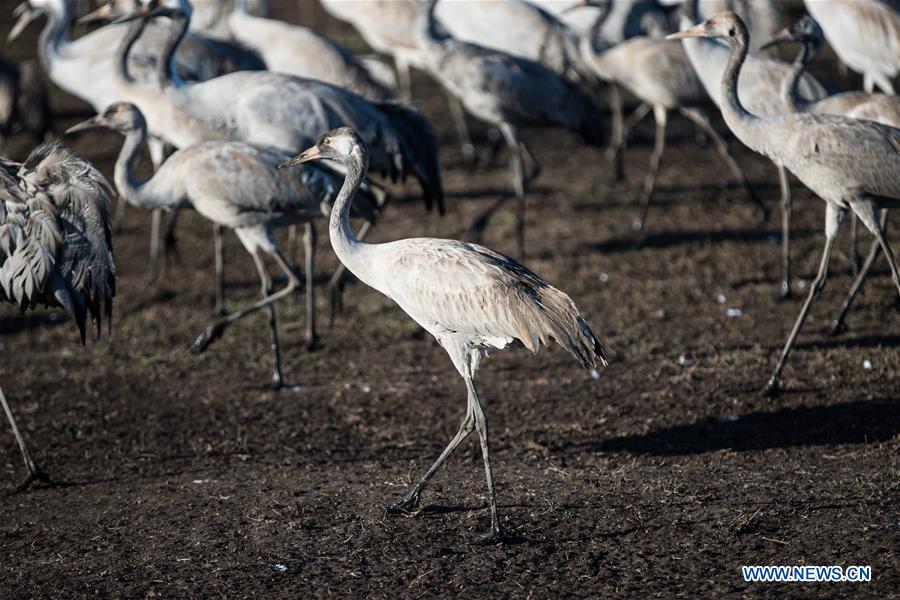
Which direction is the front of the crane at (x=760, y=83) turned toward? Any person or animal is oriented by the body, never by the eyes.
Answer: to the viewer's left

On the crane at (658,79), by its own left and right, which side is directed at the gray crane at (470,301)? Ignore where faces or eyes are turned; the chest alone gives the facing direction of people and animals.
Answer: left

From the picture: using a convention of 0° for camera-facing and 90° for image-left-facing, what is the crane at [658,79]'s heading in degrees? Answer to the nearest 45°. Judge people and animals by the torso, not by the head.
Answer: approximately 90°

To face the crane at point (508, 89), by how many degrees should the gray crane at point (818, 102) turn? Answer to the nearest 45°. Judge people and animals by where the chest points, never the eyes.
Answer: approximately 45° to its right

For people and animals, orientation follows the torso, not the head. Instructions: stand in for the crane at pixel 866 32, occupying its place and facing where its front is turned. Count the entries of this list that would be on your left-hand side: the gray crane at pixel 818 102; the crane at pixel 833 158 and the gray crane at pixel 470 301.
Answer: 3

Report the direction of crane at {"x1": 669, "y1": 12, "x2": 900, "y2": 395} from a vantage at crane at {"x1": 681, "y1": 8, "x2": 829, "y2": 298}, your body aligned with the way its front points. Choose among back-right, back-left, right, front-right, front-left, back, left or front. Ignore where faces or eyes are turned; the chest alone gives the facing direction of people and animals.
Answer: left

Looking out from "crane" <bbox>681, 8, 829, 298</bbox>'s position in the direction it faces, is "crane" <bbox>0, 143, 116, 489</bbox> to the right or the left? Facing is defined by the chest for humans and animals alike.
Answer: on its left

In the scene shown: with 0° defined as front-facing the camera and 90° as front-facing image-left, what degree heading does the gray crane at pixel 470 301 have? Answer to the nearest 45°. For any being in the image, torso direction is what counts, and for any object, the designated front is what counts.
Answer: approximately 90°

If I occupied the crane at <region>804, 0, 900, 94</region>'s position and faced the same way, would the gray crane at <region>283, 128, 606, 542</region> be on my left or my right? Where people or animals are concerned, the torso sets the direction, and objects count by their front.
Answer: on my left

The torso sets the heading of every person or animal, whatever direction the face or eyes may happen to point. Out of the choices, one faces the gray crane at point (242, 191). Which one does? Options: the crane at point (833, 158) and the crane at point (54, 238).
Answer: the crane at point (833, 158)

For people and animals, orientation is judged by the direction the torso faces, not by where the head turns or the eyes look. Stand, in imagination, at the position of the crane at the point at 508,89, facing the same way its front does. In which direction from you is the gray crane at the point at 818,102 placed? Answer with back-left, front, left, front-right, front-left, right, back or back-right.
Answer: back-left

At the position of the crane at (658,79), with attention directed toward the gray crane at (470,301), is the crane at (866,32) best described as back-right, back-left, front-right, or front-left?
back-left

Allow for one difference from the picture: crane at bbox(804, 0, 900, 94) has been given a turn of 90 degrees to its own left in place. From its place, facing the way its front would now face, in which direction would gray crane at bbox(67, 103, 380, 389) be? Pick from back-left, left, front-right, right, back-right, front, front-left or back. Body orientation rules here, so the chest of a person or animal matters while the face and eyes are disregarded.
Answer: front-right

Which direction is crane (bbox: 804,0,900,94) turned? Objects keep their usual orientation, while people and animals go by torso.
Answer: to the viewer's left

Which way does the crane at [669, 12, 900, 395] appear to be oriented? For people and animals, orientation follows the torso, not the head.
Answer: to the viewer's left
